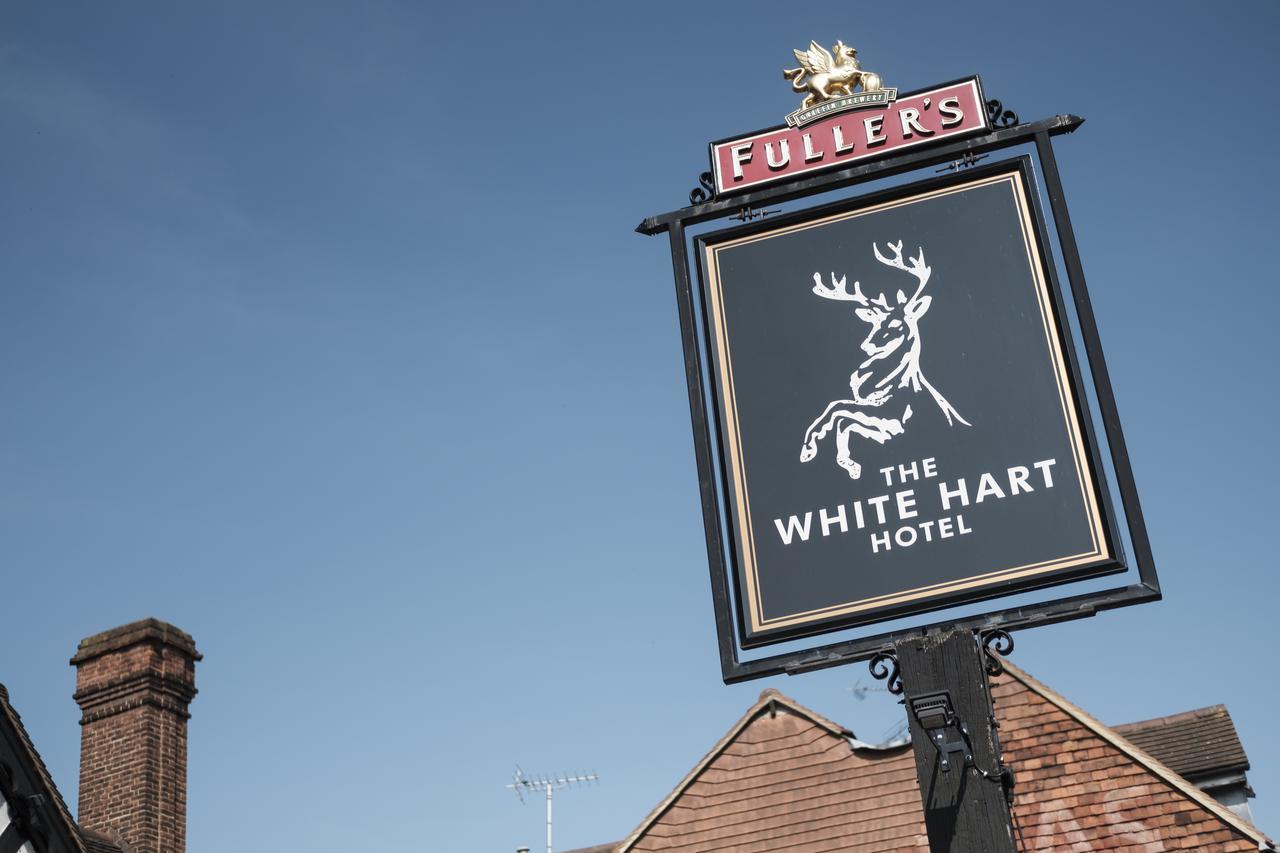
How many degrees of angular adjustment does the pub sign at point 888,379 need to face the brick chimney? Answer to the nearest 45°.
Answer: approximately 135° to its right

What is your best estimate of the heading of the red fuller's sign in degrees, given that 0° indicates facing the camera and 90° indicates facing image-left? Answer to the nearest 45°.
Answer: approximately 0°

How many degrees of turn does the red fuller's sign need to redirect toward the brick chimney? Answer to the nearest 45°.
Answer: approximately 135° to its right

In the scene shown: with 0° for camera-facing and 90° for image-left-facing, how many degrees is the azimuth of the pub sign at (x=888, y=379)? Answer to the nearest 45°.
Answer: approximately 0°

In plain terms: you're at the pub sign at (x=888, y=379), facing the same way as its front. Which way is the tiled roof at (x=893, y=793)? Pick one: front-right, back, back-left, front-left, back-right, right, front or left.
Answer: back
